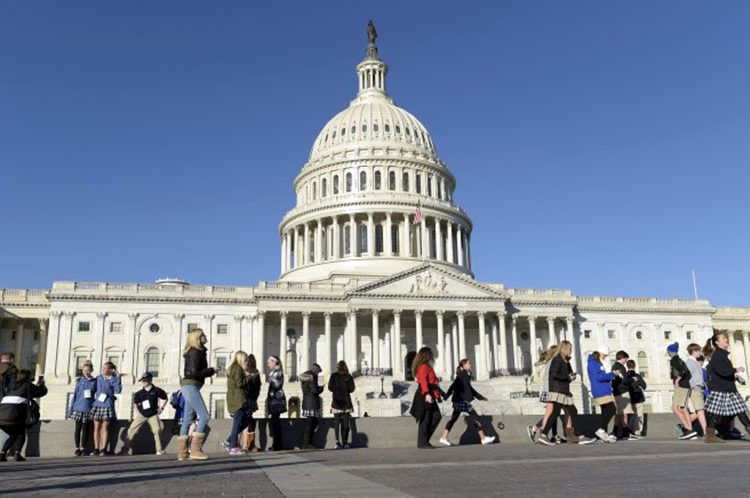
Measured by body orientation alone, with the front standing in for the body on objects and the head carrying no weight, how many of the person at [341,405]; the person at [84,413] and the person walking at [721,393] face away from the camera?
1

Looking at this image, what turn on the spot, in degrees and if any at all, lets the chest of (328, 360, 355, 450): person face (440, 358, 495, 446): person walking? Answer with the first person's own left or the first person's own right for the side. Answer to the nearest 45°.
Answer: approximately 90° to the first person's own right

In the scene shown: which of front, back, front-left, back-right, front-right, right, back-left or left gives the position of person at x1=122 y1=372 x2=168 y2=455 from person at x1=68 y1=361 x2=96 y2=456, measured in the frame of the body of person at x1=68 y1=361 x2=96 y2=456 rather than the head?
front-left

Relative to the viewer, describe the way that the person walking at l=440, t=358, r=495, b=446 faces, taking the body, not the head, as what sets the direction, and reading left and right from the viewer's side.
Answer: facing to the right of the viewer

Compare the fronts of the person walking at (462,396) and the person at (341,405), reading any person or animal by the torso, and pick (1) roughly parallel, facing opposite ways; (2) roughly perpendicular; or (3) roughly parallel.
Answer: roughly perpendicular

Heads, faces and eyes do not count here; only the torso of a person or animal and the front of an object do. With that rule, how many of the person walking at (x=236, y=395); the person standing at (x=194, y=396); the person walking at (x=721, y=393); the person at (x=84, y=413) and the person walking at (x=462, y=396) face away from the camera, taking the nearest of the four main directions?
0

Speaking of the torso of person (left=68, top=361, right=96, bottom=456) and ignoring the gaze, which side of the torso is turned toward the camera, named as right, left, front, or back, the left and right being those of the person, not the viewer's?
front

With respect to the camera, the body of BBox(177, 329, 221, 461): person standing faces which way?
to the viewer's right

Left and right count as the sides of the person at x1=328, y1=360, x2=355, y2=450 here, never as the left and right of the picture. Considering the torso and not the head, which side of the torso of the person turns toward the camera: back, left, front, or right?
back

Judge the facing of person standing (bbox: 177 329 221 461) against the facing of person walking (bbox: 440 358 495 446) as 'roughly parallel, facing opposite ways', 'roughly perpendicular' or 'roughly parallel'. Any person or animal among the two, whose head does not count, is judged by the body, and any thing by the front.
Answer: roughly parallel

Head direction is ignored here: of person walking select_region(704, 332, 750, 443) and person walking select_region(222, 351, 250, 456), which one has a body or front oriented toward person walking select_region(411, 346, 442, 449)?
person walking select_region(222, 351, 250, 456)

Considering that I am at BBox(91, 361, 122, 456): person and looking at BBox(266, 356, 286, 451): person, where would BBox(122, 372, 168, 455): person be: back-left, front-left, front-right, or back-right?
front-right

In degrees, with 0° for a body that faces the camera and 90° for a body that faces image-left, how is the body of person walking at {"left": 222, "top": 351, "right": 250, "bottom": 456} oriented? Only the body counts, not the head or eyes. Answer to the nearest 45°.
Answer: approximately 270°

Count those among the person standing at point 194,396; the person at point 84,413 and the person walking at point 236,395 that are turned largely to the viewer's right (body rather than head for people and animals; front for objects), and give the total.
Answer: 2
